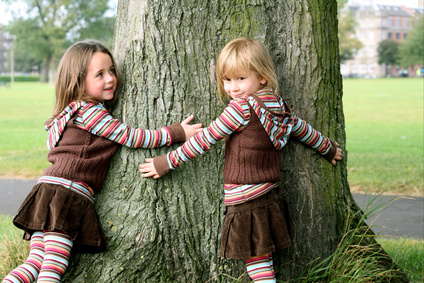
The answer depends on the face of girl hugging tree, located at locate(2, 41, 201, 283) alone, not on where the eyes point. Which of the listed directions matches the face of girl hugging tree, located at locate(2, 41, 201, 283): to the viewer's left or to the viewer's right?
to the viewer's right

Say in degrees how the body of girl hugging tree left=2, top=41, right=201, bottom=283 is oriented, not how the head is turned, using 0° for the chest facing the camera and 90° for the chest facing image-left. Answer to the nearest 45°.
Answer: approximately 270°

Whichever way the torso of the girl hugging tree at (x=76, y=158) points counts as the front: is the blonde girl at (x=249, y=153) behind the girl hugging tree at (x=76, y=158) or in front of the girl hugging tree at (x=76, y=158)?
in front

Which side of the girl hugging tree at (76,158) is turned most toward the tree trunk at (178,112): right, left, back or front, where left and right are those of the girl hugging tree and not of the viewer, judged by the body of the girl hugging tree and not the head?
front
